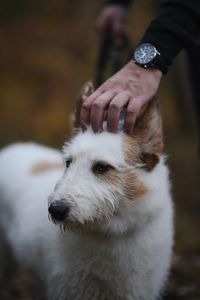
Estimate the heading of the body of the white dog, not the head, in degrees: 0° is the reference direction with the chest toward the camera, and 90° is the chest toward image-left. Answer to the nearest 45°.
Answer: approximately 315°
